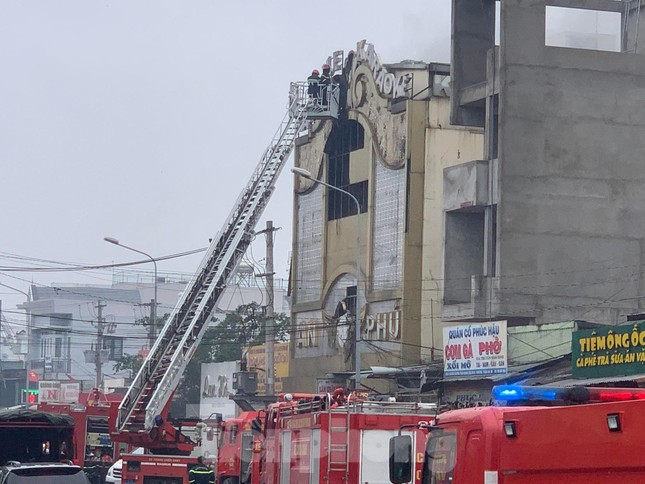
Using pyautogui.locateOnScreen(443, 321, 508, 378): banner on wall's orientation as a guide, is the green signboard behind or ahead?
ahead

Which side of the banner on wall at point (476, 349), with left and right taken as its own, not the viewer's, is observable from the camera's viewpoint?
front

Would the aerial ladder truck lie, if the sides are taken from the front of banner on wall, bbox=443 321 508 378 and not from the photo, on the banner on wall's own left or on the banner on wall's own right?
on the banner on wall's own right

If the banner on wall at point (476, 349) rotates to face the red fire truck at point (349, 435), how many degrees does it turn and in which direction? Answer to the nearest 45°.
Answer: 0° — it already faces it

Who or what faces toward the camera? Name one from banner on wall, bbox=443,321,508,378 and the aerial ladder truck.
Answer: the banner on wall
